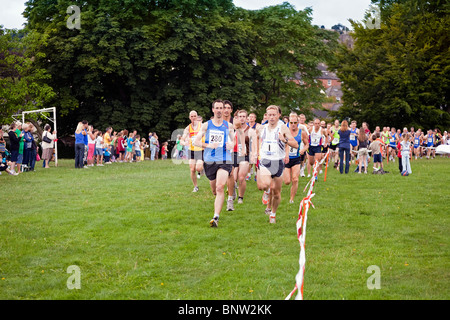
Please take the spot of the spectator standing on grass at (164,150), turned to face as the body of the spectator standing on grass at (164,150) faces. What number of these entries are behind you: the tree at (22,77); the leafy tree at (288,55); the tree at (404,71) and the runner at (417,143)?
1

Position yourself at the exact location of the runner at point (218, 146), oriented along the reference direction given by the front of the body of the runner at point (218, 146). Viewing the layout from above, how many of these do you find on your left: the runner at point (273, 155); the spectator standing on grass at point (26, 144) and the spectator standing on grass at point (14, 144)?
1

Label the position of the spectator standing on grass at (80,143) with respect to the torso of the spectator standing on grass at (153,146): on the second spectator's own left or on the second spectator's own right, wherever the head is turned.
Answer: on the second spectator's own right

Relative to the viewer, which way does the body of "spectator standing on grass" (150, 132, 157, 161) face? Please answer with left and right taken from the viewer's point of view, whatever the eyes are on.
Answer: facing to the right of the viewer

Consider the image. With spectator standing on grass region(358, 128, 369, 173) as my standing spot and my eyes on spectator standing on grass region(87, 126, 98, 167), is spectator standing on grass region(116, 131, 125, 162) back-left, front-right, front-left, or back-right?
front-right

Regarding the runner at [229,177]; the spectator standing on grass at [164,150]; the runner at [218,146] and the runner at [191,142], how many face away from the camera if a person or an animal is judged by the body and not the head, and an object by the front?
0

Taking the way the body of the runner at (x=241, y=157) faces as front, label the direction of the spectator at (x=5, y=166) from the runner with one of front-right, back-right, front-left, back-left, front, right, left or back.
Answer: back-right

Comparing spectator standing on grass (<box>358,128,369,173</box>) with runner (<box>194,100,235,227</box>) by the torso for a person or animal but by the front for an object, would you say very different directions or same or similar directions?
very different directions

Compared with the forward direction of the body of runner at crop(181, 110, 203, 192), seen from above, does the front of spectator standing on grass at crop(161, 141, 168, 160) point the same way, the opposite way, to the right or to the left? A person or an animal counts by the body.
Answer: to the left

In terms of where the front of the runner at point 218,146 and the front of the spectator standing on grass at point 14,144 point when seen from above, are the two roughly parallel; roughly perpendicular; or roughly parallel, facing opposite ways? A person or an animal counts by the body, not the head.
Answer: roughly perpendicular

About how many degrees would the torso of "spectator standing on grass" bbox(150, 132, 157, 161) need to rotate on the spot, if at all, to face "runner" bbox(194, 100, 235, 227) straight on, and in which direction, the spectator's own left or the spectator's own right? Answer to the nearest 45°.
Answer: approximately 90° to the spectator's own right

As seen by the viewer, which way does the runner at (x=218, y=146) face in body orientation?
toward the camera

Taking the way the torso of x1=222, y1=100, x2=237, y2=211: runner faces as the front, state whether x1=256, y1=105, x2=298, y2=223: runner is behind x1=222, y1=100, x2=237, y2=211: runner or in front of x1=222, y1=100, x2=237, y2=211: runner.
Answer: in front

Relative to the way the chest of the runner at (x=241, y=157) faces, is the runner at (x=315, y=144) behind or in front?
behind

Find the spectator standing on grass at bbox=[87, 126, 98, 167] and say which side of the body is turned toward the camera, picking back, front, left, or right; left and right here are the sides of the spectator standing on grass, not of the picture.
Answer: right

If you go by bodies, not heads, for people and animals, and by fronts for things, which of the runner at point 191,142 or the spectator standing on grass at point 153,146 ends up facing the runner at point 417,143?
the spectator standing on grass
